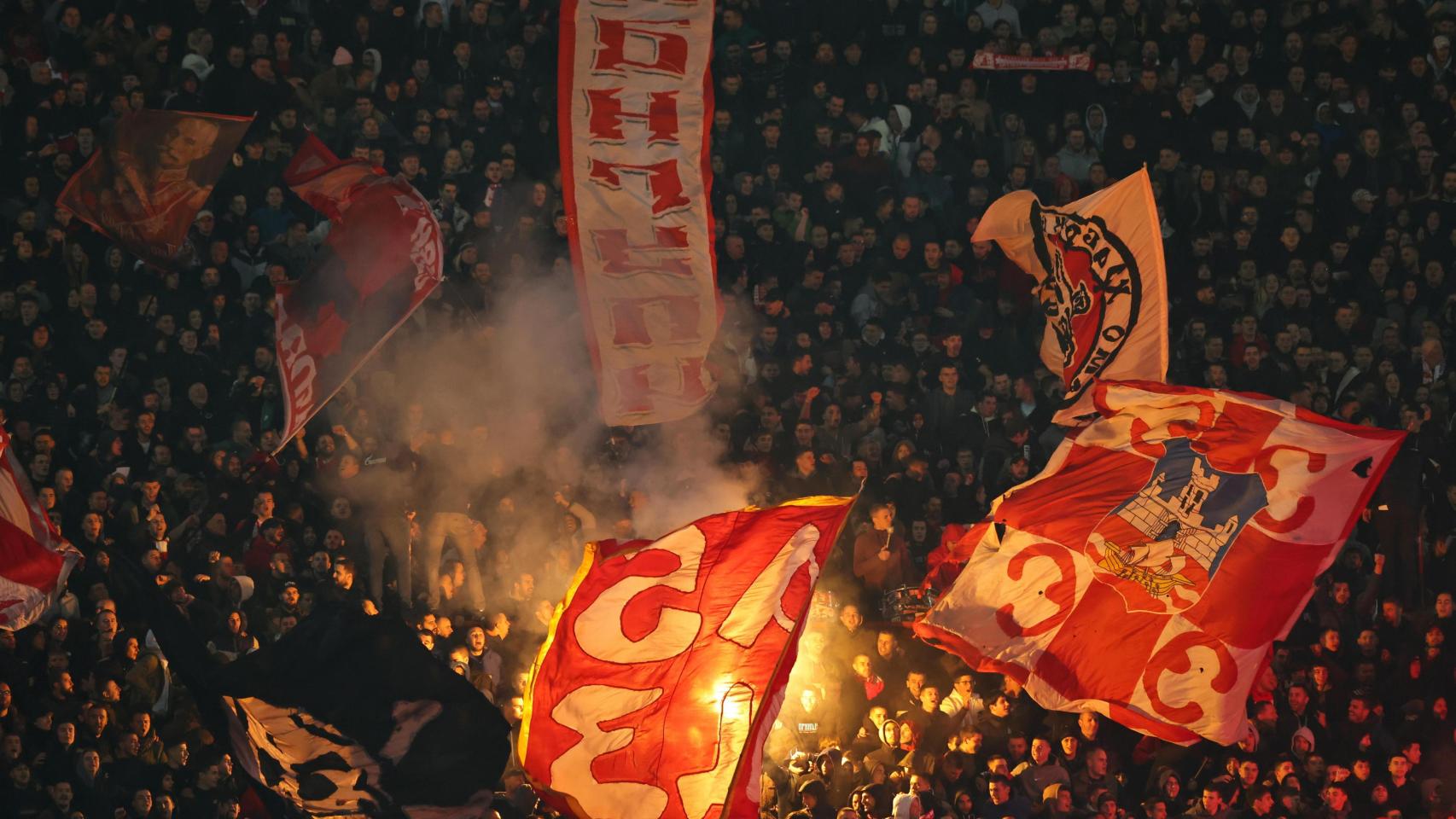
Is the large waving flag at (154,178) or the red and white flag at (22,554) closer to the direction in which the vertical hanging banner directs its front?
the red and white flag

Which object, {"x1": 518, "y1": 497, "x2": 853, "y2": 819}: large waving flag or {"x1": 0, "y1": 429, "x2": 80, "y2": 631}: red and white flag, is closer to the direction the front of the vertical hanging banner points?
the large waving flag

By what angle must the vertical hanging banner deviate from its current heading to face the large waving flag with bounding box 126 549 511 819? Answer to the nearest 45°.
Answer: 0° — it already faces it

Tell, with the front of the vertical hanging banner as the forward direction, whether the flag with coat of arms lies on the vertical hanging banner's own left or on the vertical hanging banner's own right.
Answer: on the vertical hanging banner's own left

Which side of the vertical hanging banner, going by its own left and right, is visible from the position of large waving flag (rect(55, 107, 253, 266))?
right

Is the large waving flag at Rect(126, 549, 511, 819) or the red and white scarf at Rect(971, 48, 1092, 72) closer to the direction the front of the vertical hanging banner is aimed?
the large waving flag

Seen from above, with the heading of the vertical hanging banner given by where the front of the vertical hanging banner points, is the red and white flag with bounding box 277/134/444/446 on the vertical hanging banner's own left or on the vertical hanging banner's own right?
on the vertical hanging banner's own right

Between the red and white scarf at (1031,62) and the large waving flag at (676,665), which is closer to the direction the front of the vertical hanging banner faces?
the large waving flag

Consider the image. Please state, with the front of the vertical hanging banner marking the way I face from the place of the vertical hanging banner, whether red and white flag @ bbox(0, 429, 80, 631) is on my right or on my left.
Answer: on my right

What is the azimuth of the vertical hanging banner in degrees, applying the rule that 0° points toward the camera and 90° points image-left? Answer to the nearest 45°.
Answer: approximately 0°

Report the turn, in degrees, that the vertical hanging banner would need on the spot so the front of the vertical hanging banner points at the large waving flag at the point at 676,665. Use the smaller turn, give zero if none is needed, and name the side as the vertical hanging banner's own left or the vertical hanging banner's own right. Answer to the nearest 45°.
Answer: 0° — it already faces it

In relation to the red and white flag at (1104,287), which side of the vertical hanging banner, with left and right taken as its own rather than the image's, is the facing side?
left
